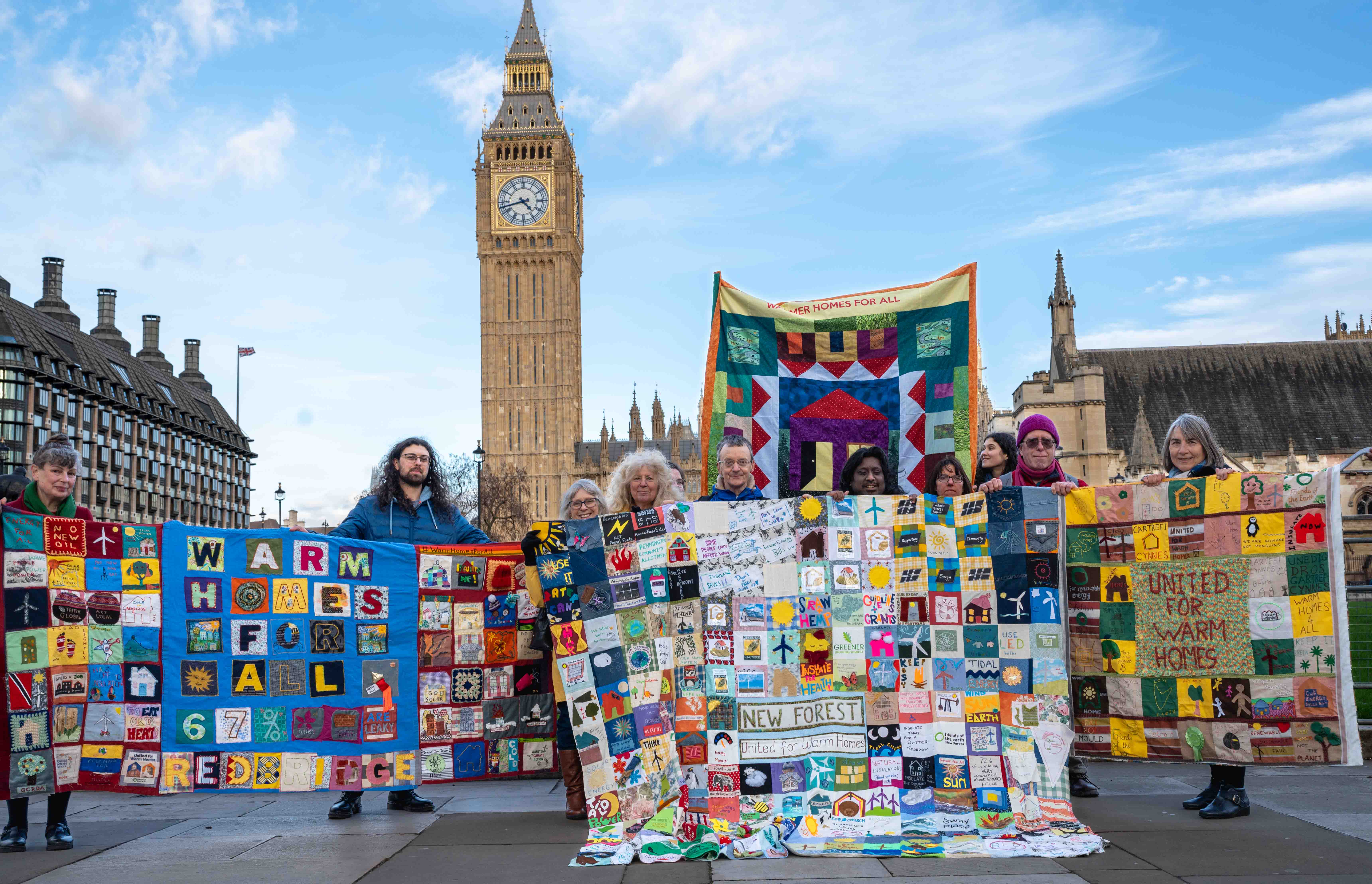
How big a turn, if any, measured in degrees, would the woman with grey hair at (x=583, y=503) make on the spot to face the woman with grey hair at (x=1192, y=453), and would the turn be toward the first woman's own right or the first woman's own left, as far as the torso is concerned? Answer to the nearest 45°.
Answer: approximately 90° to the first woman's own left

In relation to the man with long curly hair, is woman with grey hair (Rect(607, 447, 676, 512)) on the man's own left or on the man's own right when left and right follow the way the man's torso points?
on the man's own left

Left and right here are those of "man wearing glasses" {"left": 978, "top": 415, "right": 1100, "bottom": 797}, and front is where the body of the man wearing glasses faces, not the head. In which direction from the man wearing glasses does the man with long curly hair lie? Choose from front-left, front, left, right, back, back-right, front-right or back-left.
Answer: right

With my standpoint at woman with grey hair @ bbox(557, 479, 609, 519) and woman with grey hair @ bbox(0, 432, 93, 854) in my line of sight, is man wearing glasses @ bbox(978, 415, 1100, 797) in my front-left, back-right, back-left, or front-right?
back-left

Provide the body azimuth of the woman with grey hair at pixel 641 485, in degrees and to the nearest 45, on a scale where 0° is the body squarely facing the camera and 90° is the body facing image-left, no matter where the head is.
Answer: approximately 0°

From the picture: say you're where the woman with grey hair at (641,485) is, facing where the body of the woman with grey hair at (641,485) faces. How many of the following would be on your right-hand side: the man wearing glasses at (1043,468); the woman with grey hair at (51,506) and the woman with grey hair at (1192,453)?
1

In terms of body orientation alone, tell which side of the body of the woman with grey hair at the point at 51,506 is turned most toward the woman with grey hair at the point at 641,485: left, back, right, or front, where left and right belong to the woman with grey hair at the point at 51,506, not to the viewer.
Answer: left

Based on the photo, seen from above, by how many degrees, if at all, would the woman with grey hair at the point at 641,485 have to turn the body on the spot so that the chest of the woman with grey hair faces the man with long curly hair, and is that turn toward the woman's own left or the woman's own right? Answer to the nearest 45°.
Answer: approximately 90° to the woman's own right

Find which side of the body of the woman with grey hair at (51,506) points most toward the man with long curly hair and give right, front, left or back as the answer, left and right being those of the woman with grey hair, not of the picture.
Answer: left
